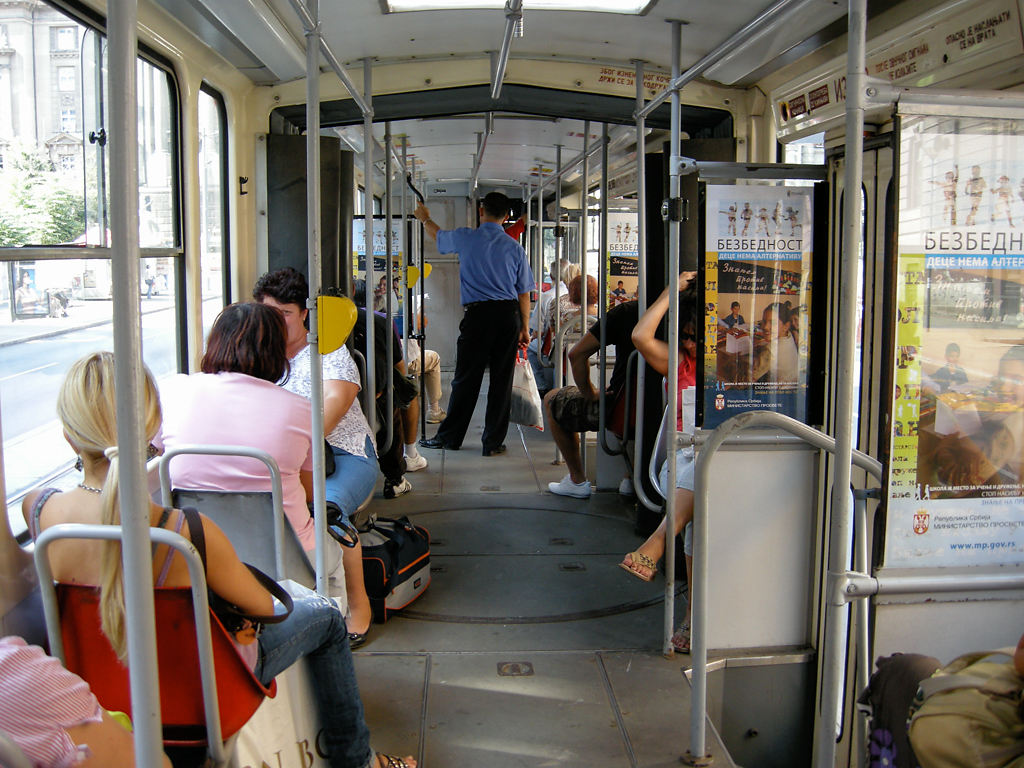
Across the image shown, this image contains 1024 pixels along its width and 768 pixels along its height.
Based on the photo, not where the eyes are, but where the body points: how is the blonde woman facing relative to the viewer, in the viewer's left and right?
facing away from the viewer and to the right of the viewer

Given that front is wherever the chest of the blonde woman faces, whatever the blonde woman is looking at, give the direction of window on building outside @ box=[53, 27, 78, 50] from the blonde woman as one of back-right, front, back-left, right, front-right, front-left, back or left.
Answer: front-left

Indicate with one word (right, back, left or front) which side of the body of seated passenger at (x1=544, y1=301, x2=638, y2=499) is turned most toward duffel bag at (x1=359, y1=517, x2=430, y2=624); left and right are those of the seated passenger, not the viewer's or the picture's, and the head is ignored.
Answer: left

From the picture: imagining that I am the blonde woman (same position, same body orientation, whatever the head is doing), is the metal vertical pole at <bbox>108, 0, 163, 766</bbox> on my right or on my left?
on my right

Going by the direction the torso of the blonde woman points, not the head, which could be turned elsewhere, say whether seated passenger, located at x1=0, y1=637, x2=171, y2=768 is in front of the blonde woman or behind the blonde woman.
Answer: behind

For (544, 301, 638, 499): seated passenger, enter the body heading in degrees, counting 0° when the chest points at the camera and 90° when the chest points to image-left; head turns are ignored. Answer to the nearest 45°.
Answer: approximately 90°

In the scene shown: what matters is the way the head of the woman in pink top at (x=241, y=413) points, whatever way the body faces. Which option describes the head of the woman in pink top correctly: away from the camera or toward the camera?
away from the camera

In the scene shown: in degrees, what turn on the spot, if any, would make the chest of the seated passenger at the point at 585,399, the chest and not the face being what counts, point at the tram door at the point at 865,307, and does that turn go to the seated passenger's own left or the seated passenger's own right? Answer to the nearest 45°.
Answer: approximately 90° to the seated passenger's own left

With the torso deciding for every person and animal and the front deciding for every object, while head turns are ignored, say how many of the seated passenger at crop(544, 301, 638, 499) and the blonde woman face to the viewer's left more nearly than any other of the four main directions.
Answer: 1
